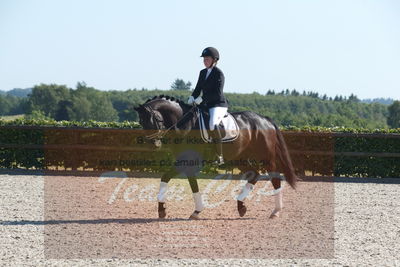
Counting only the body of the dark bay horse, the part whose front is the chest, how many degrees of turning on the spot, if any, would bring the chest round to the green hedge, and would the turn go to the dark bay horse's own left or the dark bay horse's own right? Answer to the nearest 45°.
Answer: approximately 90° to the dark bay horse's own right

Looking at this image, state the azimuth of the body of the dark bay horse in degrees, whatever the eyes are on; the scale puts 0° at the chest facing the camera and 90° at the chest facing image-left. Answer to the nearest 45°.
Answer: approximately 90°
